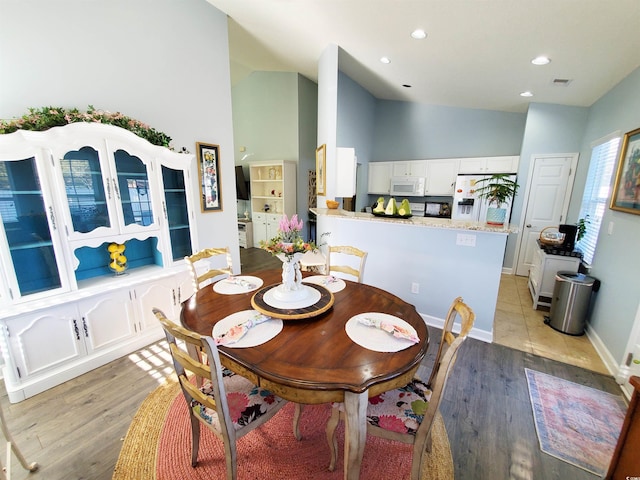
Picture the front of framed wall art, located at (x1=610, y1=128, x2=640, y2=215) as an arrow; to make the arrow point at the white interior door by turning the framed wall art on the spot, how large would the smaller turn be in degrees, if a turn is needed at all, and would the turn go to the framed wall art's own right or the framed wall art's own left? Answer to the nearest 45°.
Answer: approximately 90° to the framed wall art's own right

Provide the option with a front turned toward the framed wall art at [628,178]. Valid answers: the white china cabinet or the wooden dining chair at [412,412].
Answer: the white china cabinet

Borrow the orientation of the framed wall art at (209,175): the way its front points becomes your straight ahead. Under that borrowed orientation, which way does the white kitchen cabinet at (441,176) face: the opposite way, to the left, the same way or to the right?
to the right

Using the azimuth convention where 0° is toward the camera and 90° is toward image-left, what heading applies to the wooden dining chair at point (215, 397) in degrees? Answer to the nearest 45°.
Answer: approximately 225°

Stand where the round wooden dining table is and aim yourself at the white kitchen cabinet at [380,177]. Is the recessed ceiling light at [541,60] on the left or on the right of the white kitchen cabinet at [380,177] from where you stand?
right

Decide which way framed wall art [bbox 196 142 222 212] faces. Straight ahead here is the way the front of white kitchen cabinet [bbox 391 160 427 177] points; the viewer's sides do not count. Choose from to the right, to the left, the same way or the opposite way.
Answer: to the left

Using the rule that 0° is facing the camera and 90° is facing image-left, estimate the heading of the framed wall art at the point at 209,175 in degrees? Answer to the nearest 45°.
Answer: approximately 315°

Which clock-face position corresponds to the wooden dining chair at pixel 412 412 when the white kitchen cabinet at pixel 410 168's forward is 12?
The wooden dining chair is roughly at 12 o'clock from the white kitchen cabinet.

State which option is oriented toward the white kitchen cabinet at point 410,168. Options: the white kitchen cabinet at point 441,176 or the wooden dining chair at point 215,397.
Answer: the wooden dining chair

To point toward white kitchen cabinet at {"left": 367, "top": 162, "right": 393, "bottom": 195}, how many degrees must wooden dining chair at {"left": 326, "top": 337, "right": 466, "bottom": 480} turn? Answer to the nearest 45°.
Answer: approximately 90° to its right
